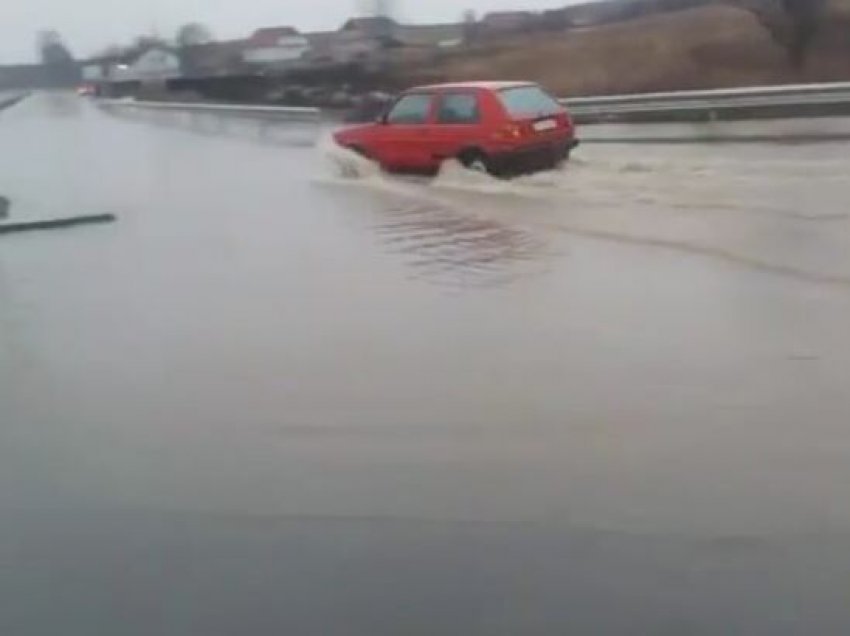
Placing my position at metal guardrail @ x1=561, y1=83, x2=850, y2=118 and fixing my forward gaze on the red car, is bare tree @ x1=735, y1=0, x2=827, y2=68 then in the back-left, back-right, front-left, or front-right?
back-right

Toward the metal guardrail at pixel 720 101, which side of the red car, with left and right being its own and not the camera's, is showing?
right

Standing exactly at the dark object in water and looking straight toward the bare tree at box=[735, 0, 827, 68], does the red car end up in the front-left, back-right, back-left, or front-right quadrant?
front-right

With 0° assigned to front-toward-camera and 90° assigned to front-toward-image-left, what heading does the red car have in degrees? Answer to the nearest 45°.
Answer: approximately 135°
